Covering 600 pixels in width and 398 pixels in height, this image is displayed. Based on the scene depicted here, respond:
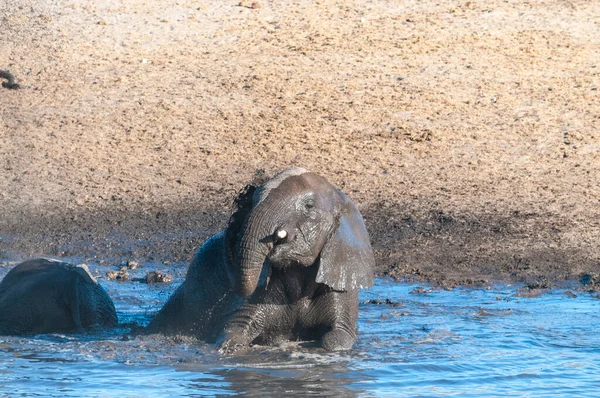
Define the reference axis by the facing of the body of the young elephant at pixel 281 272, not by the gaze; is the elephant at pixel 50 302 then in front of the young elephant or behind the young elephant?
behind

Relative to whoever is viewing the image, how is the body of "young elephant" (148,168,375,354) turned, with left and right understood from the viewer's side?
facing the viewer and to the right of the viewer
